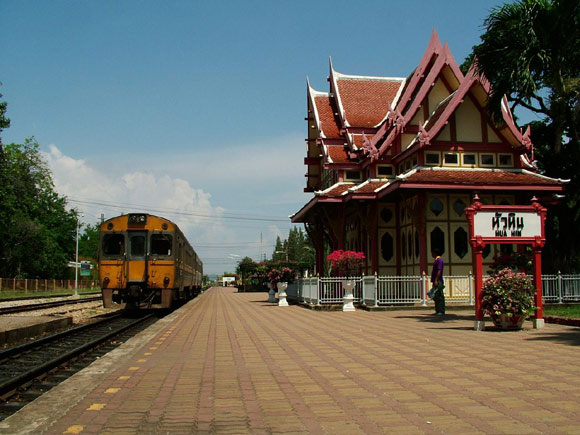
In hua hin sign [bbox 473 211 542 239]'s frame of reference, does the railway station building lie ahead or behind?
behind

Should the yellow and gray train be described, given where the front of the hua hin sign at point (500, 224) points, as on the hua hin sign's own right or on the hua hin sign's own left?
on the hua hin sign's own right

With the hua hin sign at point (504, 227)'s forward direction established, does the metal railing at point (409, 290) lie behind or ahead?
behind
